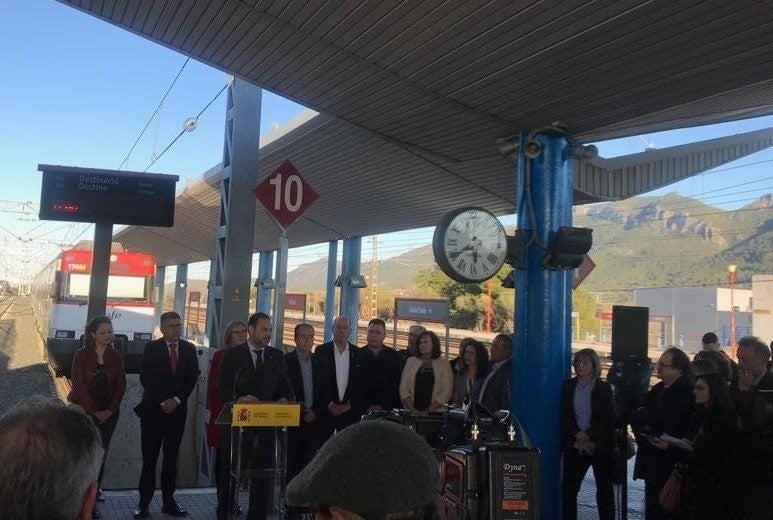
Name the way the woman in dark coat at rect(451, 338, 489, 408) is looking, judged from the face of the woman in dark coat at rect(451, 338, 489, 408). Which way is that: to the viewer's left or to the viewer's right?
to the viewer's left

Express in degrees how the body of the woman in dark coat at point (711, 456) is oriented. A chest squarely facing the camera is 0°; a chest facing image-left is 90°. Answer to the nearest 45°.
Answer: approximately 90°

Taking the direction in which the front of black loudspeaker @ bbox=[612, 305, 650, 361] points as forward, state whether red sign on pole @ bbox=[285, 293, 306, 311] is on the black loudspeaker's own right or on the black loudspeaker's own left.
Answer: on the black loudspeaker's own right

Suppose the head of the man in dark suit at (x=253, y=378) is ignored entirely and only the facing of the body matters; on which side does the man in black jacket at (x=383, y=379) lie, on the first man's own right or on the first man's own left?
on the first man's own left

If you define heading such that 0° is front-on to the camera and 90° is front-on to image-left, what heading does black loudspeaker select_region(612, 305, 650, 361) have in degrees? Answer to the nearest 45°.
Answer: approximately 0°
